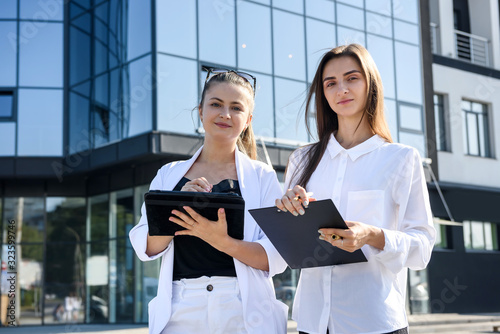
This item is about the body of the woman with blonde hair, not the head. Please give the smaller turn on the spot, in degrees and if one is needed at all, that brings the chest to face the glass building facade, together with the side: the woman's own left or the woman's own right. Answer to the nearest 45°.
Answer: approximately 180°

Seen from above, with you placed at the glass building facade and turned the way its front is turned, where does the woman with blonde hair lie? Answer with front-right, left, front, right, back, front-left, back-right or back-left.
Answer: front

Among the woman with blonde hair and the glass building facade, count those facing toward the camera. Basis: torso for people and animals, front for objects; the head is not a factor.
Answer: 2

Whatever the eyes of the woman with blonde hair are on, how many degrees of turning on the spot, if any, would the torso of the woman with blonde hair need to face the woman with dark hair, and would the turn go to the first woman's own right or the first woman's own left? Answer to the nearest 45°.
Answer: approximately 90° to the first woman's own left

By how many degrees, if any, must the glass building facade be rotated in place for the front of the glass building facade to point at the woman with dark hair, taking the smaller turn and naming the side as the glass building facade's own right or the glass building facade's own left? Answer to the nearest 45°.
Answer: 0° — it already faces them

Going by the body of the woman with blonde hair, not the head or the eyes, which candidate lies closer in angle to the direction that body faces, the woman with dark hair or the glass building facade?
the woman with dark hair

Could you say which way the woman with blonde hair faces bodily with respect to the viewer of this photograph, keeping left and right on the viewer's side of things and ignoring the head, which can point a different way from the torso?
facing the viewer

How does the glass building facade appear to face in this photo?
toward the camera
